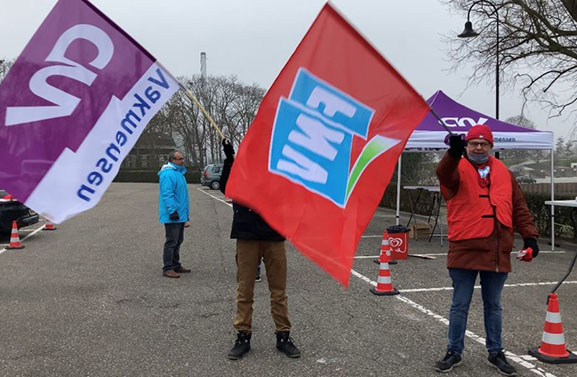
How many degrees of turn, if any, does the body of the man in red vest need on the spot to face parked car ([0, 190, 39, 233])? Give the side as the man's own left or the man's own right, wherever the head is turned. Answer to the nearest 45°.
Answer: approximately 90° to the man's own right

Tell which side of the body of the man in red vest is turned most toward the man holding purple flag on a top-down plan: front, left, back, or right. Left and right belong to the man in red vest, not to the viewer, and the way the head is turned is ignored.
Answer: right

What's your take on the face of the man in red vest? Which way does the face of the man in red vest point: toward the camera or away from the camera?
toward the camera

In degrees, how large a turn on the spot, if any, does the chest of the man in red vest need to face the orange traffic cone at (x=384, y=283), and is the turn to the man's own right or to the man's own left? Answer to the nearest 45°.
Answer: approximately 135° to the man's own right

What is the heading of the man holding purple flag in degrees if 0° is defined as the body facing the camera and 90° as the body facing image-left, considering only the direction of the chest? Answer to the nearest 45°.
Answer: approximately 0°

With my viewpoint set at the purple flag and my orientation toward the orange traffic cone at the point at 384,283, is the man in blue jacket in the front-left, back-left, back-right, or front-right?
front-left

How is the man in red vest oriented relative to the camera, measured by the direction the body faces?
toward the camera

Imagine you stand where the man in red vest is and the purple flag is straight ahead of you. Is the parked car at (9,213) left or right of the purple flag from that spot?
right

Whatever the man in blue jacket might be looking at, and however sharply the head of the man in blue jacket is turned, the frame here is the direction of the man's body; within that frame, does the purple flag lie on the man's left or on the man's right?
on the man's right

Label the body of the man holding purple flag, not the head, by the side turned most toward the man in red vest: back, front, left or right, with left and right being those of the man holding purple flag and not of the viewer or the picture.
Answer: left
